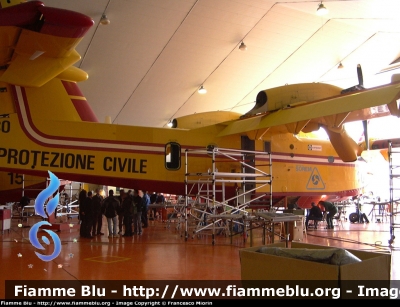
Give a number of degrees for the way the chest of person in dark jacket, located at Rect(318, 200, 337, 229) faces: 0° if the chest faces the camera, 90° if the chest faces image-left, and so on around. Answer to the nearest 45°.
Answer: approximately 90°

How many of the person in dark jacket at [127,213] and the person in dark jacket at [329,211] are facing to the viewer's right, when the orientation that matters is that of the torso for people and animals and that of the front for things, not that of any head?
0

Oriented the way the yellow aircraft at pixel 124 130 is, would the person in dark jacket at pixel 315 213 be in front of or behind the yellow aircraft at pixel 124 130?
in front

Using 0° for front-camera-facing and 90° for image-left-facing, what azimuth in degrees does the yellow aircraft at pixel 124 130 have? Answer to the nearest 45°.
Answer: approximately 225°
